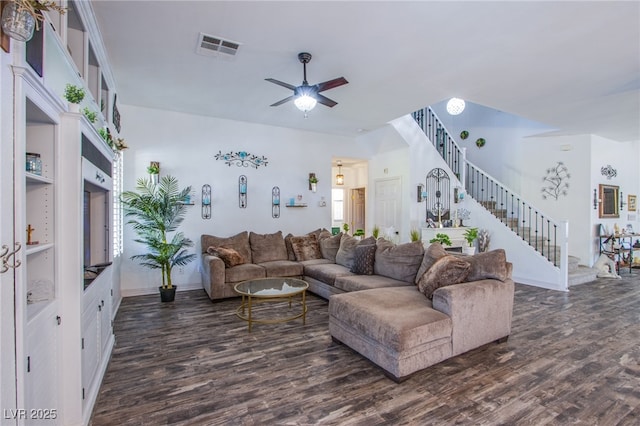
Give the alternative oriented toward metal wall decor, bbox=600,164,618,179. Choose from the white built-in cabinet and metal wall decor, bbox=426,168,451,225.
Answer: the white built-in cabinet

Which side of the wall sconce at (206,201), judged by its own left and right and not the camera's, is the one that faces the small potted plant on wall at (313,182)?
left

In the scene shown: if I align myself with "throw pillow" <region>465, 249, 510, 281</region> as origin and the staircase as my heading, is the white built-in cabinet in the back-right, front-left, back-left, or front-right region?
back-left

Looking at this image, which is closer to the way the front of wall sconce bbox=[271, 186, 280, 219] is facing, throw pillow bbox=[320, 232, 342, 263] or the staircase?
the throw pillow

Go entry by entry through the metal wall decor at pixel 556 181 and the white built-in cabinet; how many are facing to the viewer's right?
1

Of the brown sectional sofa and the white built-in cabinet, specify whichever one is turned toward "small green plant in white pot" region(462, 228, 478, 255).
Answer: the white built-in cabinet

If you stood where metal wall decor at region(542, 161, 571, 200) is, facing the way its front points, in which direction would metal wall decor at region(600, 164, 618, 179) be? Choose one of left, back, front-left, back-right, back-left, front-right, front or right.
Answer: back-left

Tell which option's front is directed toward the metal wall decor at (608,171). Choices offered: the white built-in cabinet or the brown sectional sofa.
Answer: the white built-in cabinet

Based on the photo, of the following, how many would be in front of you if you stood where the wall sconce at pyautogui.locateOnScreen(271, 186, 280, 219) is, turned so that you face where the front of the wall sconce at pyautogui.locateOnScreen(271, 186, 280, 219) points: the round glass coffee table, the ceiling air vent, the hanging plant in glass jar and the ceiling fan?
4

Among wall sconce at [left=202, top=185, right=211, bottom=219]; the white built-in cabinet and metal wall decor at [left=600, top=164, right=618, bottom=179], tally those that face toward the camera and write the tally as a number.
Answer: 2

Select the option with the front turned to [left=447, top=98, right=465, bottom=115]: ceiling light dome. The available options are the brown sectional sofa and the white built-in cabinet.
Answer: the white built-in cabinet
